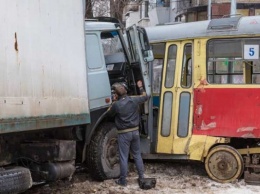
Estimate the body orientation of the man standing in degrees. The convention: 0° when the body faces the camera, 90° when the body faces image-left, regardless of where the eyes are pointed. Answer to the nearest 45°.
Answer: approximately 180°
